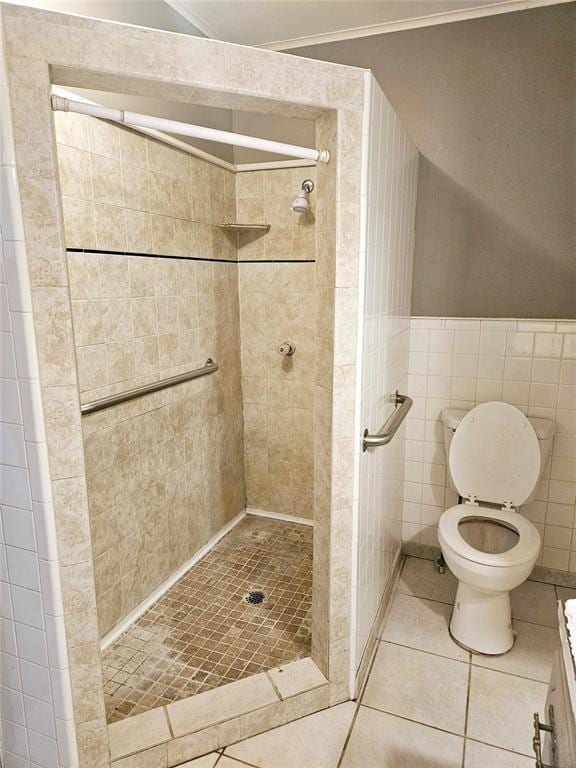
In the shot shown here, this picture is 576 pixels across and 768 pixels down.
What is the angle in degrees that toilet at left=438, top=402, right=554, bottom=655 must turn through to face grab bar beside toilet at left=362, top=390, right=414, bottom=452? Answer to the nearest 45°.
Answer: approximately 45° to its right

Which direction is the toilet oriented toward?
toward the camera

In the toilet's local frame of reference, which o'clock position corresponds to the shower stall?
The shower stall is roughly at 2 o'clock from the toilet.
